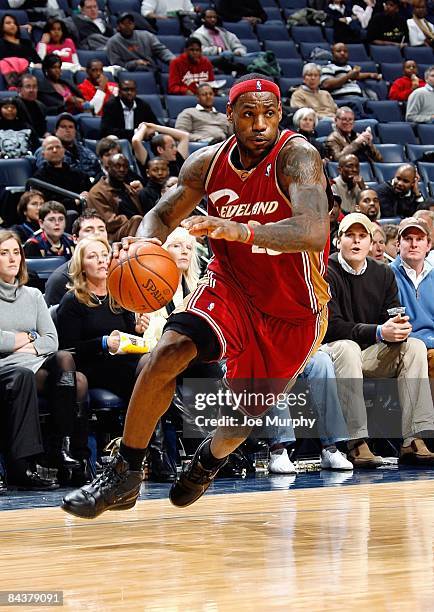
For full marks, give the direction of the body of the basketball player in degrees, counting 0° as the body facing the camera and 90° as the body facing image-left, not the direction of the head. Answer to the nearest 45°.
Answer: approximately 45°

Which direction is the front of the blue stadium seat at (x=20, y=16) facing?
toward the camera

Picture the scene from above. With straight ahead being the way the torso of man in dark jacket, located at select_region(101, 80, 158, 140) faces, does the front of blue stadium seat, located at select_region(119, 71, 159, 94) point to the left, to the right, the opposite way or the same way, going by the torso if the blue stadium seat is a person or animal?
the same way

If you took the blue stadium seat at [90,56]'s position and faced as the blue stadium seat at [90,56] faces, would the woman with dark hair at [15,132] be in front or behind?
in front

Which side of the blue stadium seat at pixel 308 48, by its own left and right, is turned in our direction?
front

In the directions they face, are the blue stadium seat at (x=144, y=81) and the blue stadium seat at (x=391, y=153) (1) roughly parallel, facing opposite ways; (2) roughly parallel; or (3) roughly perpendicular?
roughly parallel

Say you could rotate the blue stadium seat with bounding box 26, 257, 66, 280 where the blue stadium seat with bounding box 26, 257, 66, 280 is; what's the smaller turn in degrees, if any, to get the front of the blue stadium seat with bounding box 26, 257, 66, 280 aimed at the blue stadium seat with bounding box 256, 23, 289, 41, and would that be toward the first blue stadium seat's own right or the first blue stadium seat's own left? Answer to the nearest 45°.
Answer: approximately 135° to the first blue stadium seat's own left

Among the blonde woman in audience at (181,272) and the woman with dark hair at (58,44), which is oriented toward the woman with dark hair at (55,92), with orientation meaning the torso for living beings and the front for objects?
the woman with dark hair at (58,44)

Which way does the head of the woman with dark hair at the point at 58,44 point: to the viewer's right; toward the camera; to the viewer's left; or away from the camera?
toward the camera

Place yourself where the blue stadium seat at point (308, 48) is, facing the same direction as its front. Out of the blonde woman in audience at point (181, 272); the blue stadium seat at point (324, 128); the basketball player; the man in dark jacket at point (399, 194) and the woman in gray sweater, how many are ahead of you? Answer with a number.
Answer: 5

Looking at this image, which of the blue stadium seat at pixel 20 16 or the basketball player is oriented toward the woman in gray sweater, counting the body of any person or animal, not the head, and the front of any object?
the blue stadium seat

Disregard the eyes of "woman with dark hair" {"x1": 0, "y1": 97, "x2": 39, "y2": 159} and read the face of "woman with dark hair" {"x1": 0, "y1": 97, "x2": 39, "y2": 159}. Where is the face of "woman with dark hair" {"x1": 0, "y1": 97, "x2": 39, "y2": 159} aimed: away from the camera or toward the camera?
toward the camera

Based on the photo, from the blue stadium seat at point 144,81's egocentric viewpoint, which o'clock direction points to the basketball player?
The basketball player is roughly at 12 o'clock from the blue stadium seat.

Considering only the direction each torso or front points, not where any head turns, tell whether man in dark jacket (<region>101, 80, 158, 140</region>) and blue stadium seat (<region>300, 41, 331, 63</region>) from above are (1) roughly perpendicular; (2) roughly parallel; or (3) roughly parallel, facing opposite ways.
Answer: roughly parallel

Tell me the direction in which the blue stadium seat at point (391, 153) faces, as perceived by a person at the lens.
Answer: facing the viewer

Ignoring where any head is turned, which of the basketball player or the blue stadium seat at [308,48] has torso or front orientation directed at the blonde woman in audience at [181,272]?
the blue stadium seat

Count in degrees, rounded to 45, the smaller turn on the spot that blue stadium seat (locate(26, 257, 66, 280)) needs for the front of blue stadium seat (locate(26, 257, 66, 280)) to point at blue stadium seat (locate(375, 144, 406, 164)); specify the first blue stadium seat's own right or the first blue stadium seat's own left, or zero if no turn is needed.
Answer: approximately 135° to the first blue stadium seat's own left

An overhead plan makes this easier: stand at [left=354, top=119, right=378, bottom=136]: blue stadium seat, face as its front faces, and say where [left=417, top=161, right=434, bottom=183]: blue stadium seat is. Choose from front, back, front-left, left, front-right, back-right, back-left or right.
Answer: front-left

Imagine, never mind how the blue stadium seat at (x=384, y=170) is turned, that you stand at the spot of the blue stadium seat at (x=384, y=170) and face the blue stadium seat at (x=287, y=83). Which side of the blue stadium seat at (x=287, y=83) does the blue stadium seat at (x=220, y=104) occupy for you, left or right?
left

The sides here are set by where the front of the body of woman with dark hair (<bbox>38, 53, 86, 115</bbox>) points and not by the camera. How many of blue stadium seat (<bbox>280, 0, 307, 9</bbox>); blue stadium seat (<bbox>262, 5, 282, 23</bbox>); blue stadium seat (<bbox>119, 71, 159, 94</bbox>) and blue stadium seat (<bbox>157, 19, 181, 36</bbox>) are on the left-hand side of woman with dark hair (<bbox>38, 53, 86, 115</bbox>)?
4

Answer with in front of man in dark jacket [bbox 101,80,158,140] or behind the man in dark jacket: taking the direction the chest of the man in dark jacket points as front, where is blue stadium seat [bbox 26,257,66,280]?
in front
